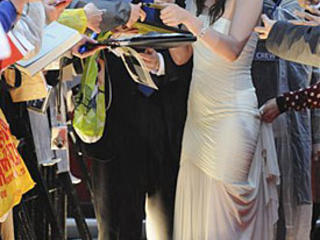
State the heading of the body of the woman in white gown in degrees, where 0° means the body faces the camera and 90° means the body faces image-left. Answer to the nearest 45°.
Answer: approximately 45°

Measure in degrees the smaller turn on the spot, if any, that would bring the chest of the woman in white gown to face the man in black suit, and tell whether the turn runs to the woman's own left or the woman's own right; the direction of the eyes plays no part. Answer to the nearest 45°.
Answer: approximately 45° to the woman's own right
